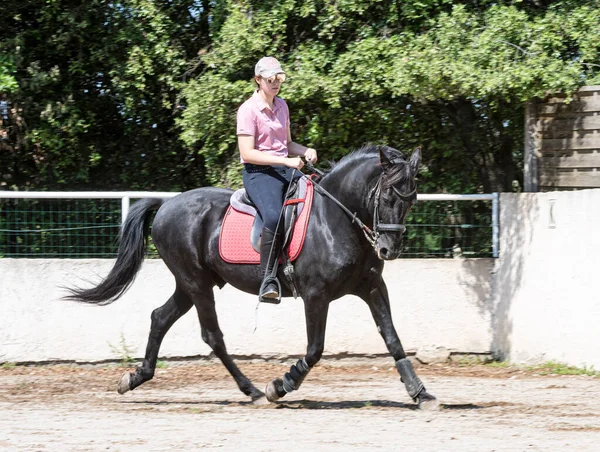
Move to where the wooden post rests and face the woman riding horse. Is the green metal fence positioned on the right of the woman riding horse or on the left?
right

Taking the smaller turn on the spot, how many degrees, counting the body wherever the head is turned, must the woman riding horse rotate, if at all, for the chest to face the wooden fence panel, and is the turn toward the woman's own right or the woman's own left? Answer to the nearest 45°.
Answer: approximately 90° to the woman's own left

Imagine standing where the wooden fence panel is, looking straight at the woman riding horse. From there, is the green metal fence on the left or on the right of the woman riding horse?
right

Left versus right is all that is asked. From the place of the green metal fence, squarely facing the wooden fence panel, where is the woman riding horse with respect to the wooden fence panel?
right

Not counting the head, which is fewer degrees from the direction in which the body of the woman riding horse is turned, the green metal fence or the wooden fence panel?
the wooden fence panel

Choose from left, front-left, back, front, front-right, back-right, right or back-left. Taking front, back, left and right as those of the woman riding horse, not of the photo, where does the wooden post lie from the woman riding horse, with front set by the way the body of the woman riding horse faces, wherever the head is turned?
left
